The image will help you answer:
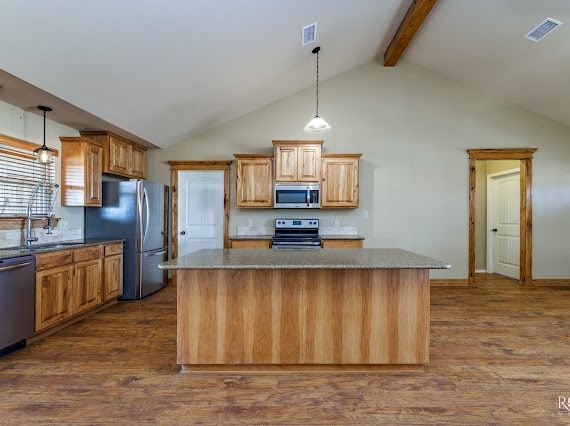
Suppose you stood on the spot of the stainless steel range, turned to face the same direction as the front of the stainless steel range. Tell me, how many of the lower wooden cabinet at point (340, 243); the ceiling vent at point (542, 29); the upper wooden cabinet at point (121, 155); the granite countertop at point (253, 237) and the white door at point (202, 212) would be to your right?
3

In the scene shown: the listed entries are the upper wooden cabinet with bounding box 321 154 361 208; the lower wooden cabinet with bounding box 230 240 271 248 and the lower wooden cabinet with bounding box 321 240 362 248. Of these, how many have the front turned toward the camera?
3

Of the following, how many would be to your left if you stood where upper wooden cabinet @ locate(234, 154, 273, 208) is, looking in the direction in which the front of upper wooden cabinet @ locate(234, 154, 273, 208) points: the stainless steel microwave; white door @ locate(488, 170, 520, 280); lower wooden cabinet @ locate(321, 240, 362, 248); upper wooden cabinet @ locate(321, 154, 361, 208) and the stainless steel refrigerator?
4

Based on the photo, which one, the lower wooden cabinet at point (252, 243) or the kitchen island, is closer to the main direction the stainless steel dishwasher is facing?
the kitchen island

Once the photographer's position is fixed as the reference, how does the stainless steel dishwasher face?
facing the viewer and to the right of the viewer

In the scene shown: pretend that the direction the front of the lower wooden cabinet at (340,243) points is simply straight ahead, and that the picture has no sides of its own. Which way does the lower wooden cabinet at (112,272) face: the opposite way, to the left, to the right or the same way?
to the left

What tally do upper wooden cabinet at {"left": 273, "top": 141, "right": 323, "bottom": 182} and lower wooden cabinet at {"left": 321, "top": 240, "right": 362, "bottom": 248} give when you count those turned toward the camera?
2

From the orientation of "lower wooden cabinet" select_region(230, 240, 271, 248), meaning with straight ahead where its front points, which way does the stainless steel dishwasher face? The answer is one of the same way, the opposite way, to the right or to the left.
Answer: to the left

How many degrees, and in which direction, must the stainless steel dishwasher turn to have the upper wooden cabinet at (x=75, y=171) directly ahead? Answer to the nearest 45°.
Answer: approximately 90° to its left

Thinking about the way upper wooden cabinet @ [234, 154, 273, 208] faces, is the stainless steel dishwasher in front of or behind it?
in front

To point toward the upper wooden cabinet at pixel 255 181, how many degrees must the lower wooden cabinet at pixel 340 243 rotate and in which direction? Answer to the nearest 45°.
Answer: approximately 90° to its right

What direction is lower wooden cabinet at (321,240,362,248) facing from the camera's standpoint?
toward the camera

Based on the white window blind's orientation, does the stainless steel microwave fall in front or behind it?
in front

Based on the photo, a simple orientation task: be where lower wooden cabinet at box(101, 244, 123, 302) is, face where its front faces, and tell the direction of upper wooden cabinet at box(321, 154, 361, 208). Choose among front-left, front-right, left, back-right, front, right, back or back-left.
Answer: front-left
